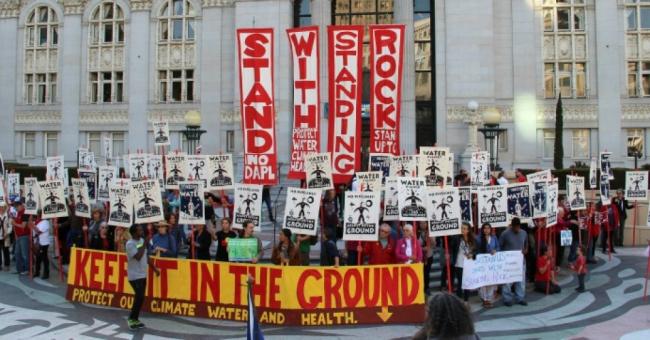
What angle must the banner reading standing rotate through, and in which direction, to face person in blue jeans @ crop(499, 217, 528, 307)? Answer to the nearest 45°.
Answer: approximately 45° to its left

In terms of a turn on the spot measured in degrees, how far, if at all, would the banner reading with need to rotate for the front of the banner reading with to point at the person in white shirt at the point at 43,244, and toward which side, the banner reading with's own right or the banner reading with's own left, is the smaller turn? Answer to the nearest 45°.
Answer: approximately 90° to the banner reading with's own right

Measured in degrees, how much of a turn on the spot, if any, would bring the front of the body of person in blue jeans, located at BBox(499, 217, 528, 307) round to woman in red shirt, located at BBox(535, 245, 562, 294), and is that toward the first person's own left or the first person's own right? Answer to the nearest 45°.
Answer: approximately 135° to the first person's own left

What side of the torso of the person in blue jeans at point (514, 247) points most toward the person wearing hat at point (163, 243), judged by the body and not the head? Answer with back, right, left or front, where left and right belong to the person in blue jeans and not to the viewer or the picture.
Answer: right

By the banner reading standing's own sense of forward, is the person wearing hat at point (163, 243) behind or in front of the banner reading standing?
in front

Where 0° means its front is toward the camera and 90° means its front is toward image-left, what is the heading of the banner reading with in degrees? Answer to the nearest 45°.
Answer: approximately 0°

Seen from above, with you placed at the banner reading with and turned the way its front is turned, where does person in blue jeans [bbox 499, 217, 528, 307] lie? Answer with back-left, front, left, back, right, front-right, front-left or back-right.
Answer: front-left

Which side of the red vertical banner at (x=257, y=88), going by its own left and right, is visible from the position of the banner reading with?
left

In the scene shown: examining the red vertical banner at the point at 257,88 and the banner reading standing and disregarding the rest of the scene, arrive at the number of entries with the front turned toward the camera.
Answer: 2

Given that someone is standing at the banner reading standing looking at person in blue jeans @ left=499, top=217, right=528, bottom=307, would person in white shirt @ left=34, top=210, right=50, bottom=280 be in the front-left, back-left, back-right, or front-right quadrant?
back-right
